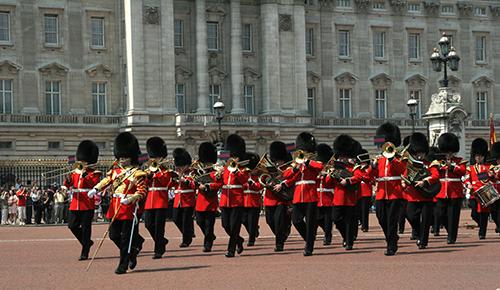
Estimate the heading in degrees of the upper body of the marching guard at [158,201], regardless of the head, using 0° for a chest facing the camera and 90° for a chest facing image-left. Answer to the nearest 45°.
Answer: approximately 45°

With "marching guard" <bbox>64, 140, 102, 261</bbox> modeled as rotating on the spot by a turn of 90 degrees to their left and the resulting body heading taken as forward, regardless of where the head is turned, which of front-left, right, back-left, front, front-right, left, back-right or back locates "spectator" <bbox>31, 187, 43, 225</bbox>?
back-left

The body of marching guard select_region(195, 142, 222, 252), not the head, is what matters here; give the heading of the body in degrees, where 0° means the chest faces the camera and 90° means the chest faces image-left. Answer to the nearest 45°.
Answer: approximately 45°

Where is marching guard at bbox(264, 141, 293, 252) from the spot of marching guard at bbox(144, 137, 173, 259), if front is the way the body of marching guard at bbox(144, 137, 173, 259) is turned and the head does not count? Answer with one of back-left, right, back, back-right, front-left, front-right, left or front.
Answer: back-left

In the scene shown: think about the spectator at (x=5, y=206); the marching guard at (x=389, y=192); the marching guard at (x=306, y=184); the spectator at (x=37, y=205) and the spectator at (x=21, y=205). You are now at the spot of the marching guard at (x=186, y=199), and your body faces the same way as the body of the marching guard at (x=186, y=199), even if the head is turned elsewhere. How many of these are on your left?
2

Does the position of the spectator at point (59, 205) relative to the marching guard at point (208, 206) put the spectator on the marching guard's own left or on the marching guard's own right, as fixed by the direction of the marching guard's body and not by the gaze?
on the marching guard's own right

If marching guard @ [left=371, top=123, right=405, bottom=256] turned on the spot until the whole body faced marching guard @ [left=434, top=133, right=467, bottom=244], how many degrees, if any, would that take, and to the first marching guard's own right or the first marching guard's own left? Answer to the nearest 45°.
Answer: approximately 135° to the first marching guard's own left

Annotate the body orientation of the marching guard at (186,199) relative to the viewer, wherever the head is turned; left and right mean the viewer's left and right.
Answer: facing the viewer and to the left of the viewer
